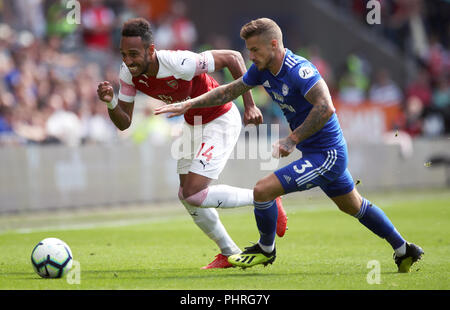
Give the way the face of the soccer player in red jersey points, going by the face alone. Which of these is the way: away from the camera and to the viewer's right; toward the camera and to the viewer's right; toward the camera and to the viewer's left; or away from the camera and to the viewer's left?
toward the camera and to the viewer's left

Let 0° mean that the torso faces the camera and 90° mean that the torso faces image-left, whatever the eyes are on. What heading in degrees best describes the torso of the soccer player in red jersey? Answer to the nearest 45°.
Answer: approximately 45°

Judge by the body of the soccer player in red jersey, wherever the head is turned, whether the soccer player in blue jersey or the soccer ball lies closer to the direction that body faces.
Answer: the soccer ball

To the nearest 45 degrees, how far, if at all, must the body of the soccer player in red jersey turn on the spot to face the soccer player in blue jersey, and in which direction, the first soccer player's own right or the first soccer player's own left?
approximately 90° to the first soccer player's own left

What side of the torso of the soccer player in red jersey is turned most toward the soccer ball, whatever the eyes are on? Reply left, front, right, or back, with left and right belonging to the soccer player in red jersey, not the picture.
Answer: front
